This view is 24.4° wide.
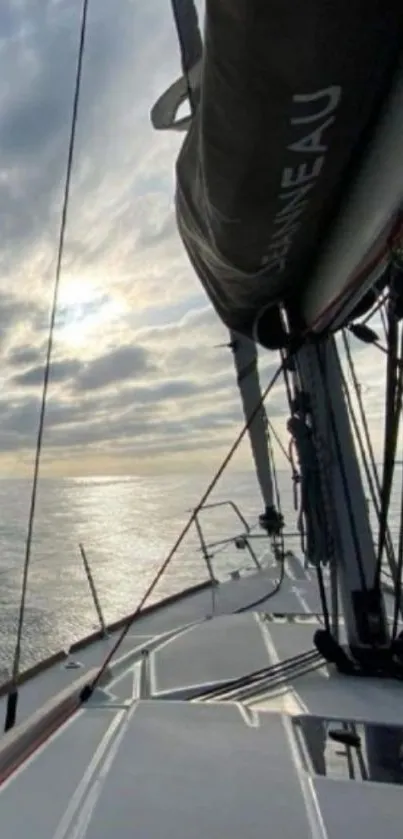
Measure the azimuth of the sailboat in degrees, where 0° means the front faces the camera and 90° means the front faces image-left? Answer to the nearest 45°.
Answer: approximately 180°
